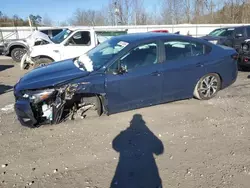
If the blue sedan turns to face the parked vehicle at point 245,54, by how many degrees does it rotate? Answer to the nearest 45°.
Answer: approximately 180°

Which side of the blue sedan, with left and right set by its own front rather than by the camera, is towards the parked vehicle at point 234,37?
back

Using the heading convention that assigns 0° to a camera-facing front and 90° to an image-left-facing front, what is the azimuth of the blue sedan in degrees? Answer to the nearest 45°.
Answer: approximately 45°

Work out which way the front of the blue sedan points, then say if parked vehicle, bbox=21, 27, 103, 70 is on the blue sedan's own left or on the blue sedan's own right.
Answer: on the blue sedan's own right
